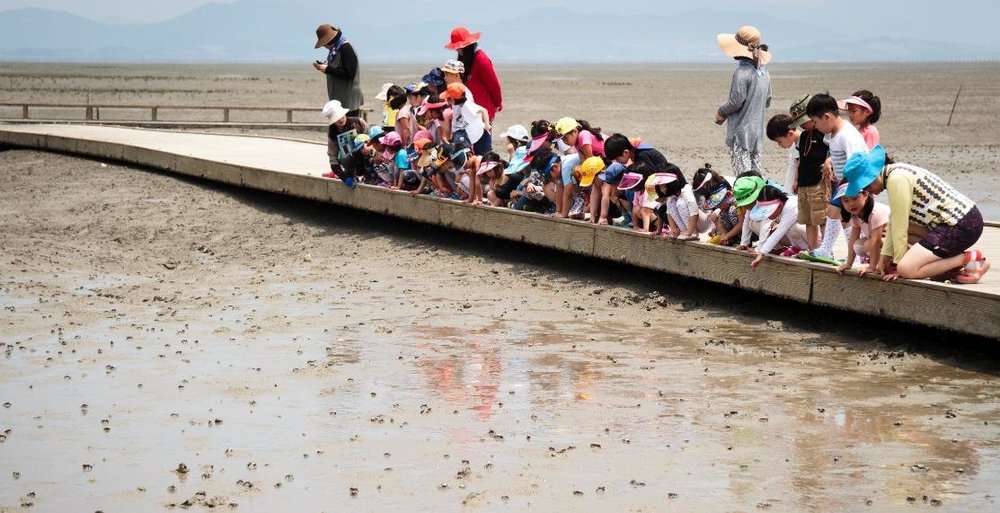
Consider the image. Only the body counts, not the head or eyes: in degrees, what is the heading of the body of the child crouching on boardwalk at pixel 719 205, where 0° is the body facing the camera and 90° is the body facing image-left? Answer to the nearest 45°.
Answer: approximately 45°

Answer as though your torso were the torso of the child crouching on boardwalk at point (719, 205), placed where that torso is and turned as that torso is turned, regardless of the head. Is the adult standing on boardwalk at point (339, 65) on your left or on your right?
on your right

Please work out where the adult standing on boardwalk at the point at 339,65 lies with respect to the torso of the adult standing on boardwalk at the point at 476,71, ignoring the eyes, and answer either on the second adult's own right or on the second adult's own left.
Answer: on the second adult's own right

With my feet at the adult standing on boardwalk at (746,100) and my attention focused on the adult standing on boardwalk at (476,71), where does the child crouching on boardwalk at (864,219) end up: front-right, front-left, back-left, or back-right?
back-left

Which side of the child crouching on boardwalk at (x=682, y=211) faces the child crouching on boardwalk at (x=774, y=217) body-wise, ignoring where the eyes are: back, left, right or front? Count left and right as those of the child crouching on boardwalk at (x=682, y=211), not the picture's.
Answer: left

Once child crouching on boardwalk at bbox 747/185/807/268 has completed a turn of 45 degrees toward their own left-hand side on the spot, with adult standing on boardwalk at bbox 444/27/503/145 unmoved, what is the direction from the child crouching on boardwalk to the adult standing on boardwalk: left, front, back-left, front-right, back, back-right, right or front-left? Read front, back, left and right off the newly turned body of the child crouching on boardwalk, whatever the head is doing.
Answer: back-right
